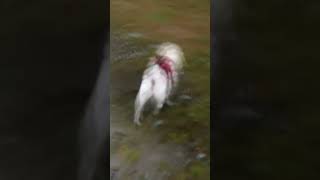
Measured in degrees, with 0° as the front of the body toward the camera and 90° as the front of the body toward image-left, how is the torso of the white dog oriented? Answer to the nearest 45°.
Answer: approximately 225°
